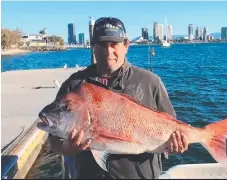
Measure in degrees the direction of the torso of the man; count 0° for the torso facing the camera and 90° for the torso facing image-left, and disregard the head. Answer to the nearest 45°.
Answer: approximately 0°

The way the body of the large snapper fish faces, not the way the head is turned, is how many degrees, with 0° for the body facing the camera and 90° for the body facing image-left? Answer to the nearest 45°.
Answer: approximately 90°
